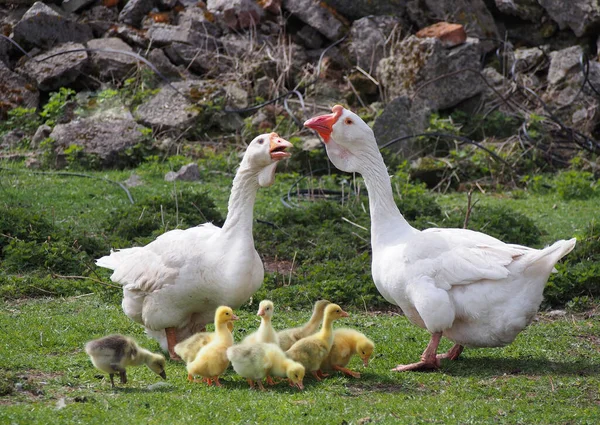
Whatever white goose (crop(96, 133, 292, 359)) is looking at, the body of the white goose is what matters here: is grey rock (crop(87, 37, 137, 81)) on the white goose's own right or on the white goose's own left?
on the white goose's own left

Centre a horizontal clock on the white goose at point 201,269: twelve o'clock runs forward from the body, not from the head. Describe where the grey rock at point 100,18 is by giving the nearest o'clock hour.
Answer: The grey rock is roughly at 9 o'clock from the white goose.

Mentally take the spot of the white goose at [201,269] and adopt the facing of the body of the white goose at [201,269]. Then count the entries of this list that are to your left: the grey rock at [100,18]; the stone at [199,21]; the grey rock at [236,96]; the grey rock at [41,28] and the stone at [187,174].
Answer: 5

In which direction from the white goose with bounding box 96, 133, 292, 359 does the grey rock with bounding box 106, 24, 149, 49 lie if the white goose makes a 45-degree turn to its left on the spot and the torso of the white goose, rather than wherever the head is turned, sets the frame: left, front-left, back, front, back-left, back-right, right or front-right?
front-left

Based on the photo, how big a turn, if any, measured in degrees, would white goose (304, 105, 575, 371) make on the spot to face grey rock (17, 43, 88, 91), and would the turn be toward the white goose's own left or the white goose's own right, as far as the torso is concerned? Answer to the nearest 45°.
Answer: approximately 45° to the white goose's own right

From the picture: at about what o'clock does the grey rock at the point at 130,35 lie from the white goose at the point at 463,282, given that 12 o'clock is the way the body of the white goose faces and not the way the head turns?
The grey rock is roughly at 2 o'clock from the white goose.

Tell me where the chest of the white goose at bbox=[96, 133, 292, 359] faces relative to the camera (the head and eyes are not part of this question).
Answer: to the viewer's right

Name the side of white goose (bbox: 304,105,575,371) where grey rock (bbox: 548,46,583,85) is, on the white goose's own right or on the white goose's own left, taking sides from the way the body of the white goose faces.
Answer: on the white goose's own right

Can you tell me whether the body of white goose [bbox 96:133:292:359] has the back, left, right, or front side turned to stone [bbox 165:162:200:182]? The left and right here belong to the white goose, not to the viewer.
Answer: left

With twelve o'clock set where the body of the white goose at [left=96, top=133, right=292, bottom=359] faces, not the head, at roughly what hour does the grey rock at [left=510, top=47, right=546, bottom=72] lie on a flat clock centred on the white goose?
The grey rock is roughly at 10 o'clock from the white goose.

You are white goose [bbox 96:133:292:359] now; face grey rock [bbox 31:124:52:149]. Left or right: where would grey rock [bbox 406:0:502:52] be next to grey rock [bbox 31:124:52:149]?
right

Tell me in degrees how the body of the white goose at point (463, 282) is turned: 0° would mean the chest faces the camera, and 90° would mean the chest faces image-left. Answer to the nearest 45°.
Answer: approximately 90°

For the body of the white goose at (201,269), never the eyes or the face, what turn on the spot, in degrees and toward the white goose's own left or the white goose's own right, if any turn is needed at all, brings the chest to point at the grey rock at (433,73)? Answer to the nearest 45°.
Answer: approximately 45° to the white goose's own left

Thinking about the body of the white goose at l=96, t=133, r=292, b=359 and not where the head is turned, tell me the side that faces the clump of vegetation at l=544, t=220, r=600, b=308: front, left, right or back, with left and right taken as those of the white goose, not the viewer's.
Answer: front
